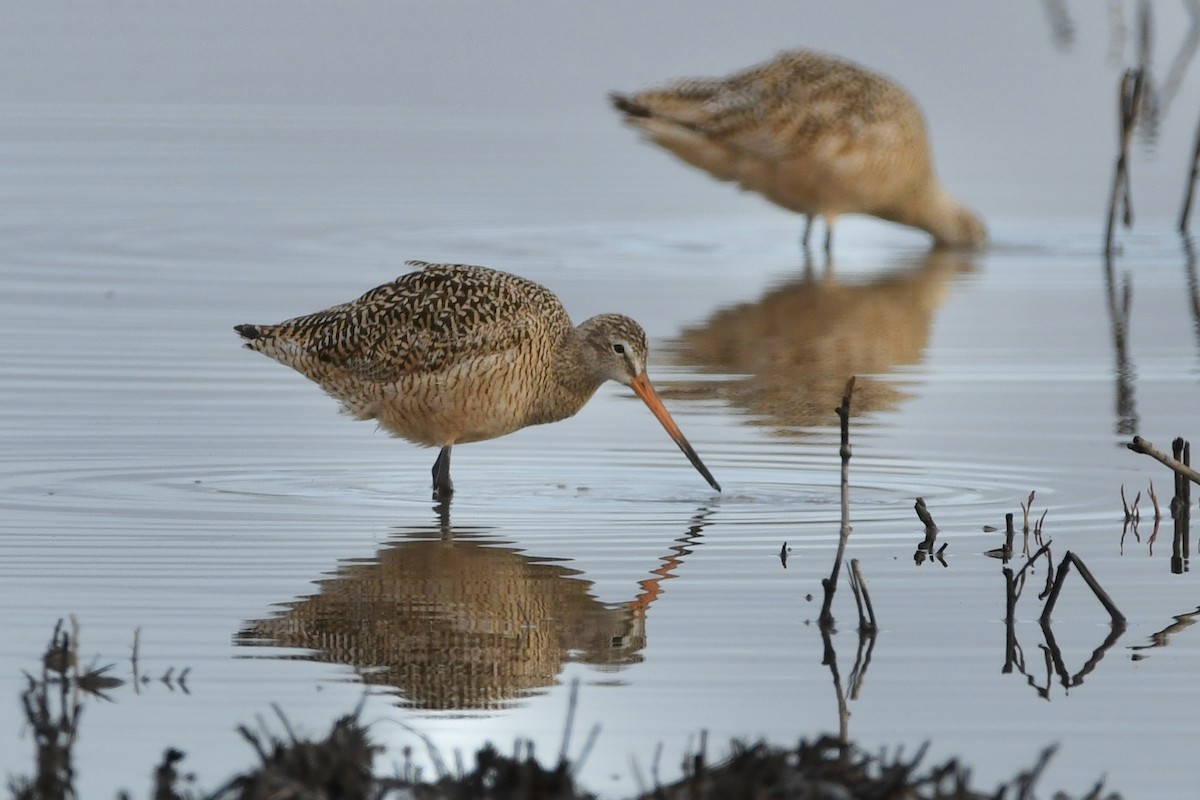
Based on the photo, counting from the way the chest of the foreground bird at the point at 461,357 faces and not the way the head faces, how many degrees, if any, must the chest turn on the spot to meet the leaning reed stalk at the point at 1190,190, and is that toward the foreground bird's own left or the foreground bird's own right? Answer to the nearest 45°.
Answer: approximately 45° to the foreground bird's own left

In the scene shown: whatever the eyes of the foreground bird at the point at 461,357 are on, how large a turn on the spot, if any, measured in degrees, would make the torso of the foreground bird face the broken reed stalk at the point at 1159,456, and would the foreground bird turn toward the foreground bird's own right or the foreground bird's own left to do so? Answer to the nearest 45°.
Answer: approximately 45° to the foreground bird's own right

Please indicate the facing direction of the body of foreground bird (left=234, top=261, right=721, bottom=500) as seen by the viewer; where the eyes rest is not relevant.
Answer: to the viewer's right

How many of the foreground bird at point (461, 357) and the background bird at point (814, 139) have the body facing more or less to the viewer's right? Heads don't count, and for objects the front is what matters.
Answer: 2

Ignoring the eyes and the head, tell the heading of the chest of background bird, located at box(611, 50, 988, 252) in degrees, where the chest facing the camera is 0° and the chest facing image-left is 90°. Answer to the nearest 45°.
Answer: approximately 270°

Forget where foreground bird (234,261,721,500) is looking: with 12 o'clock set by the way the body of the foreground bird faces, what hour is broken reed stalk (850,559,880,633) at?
The broken reed stalk is roughly at 2 o'clock from the foreground bird.
